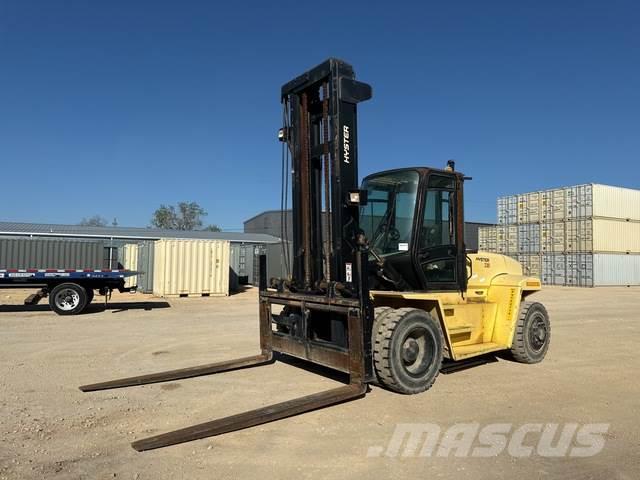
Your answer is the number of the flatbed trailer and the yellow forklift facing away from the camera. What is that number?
0

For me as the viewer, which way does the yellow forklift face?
facing the viewer and to the left of the viewer

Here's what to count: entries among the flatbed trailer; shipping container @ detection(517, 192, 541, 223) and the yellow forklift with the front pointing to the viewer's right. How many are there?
0

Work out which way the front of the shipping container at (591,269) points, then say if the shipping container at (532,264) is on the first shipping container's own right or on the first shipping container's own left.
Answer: on the first shipping container's own right

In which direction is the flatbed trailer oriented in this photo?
to the viewer's left

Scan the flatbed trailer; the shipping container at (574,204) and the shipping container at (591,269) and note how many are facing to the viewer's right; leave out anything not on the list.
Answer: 0

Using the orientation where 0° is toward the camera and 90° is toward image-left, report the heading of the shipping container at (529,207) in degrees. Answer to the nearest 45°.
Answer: approximately 45°

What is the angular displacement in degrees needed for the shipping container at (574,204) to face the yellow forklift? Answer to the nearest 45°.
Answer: approximately 45° to its left
